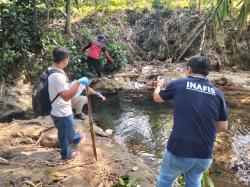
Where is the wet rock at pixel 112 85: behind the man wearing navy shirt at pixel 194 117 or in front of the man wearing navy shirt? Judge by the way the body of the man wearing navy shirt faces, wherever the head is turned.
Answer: in front

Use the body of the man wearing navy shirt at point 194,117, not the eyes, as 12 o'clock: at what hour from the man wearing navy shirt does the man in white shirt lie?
The man in white shirt is roughly at 10 o'clock from the man wearing navy shirt.

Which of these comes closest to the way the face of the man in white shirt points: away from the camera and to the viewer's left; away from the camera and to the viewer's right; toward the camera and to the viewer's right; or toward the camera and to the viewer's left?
away from the camera and to the viewer's right

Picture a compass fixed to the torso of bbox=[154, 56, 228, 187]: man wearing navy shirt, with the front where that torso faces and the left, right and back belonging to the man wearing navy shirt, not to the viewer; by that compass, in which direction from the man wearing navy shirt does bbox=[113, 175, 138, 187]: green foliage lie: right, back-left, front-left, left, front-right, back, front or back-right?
front-left

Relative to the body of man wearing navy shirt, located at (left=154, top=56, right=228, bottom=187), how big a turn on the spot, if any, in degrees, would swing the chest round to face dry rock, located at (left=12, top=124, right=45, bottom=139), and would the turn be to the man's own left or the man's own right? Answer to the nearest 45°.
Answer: approximately 45° to the man's own left

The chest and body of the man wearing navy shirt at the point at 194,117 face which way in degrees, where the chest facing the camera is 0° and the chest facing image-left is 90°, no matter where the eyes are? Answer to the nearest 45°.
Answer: approximately 180°

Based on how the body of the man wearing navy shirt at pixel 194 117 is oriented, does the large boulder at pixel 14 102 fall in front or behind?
in front
